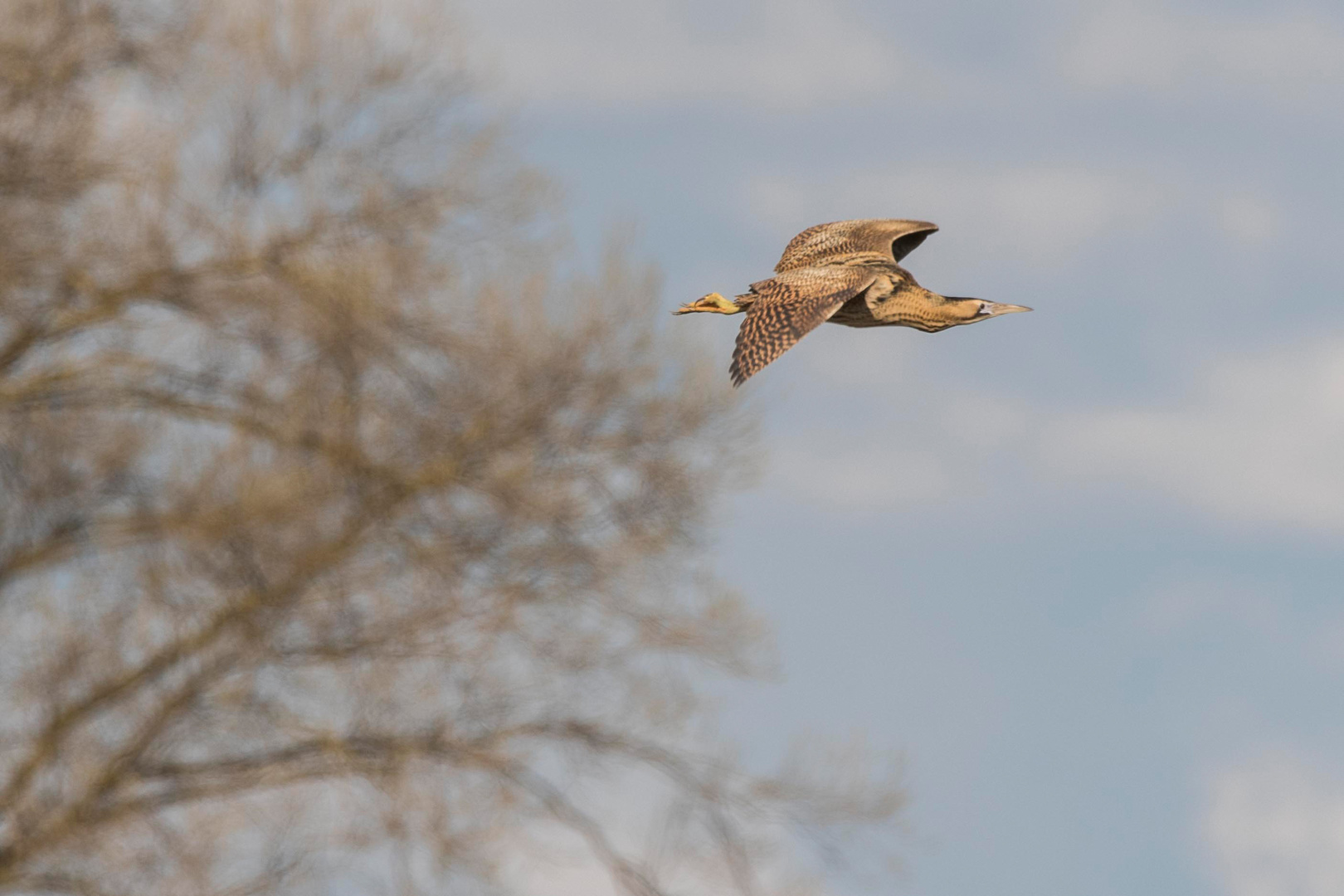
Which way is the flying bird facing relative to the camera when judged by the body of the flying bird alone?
to the viewer's right
